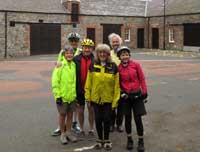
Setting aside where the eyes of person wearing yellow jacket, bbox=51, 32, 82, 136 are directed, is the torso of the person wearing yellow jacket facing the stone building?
no

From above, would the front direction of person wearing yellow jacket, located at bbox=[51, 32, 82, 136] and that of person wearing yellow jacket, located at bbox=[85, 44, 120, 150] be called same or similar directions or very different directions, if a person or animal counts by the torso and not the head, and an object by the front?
same or similar directions

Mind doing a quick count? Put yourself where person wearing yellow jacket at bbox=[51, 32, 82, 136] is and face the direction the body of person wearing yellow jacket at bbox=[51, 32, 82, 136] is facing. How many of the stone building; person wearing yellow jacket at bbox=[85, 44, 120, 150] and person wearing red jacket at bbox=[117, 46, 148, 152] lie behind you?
1

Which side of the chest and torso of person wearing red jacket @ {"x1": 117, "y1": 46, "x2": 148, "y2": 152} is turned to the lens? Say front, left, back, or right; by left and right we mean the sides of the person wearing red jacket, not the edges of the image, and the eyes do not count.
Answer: front

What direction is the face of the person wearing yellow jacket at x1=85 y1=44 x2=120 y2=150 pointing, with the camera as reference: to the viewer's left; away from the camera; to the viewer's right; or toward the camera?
toward the camera

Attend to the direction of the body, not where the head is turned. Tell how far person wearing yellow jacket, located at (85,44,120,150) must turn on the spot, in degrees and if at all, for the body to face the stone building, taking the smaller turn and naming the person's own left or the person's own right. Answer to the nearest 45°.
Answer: approximately 180°

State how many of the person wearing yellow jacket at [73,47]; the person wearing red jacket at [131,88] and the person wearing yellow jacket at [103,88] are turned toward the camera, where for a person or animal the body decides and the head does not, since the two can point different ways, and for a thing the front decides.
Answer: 3

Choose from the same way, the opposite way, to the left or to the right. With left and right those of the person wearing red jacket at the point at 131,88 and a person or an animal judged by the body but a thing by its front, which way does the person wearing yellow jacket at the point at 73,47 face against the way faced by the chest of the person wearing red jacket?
the same way

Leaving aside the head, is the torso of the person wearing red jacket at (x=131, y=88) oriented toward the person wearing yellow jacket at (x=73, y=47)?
no

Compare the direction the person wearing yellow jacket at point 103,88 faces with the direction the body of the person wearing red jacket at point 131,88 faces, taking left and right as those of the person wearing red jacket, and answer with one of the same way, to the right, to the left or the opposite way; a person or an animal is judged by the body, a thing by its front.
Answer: the same way

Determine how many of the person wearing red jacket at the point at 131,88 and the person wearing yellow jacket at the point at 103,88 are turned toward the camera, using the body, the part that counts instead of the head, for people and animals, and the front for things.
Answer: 2

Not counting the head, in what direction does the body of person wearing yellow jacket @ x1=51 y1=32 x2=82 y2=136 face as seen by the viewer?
toward the camera
